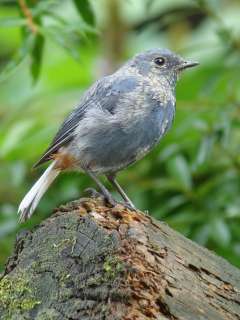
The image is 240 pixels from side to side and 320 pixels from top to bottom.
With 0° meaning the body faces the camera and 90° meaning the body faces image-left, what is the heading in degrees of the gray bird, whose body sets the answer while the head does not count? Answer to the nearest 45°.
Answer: approximately 270°
